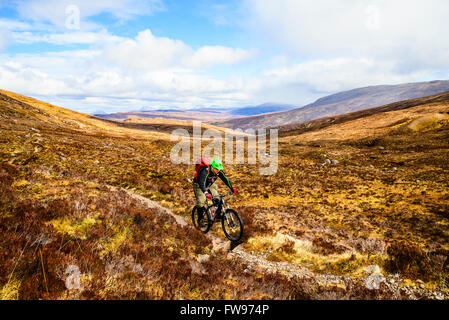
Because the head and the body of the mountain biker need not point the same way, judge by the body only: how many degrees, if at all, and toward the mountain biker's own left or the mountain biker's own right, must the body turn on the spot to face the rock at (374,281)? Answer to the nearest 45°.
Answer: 0° — they already face it

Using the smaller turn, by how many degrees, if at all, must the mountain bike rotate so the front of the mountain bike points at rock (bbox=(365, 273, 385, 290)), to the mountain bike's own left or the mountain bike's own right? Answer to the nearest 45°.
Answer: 0° — it already faces it

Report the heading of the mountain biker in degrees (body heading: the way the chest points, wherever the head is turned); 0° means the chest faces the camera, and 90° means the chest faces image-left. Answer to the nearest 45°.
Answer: approximately 315°

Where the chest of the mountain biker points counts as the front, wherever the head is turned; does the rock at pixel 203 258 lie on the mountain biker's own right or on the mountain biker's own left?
on the mountain biker's own right

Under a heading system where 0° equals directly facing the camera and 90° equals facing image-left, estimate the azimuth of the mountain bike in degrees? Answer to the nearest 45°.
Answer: approximately 315°
